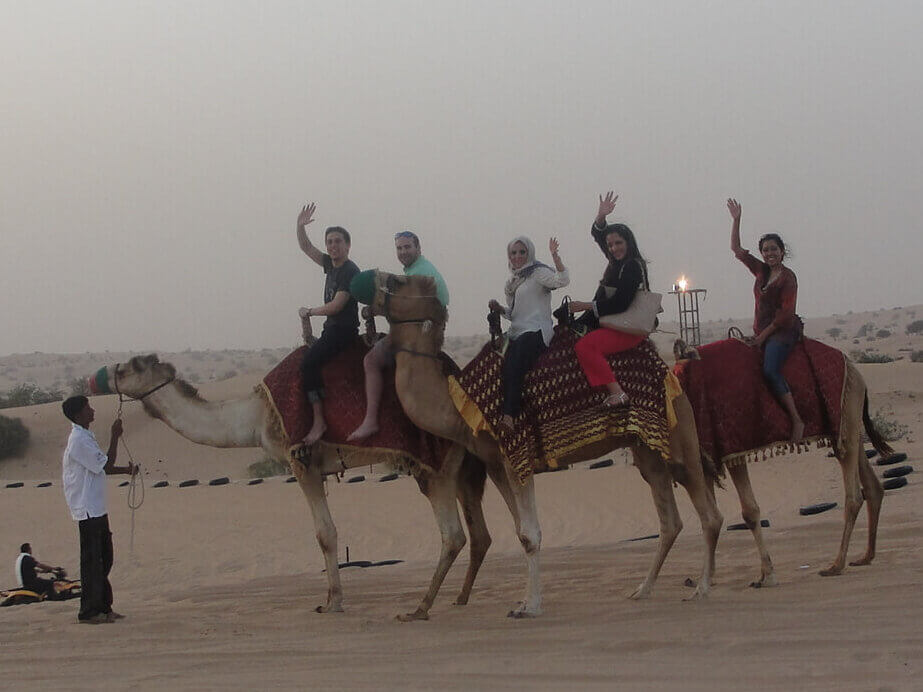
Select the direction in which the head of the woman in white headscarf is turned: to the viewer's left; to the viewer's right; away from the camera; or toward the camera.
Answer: toward the camera

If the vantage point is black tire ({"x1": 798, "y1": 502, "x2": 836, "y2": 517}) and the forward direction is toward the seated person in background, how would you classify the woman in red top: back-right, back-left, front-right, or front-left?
front-left

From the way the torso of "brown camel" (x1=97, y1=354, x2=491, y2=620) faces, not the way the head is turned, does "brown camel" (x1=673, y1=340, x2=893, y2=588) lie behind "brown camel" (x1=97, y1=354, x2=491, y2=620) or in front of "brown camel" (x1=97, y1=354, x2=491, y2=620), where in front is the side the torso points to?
behind

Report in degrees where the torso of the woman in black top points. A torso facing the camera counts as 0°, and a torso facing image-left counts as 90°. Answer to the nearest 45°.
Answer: approximately 45°

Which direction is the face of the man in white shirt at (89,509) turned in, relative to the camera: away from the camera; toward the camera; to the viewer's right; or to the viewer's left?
to the viewer's right

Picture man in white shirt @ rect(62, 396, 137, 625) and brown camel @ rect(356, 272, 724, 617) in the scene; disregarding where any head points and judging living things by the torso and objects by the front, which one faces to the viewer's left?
the brown camel

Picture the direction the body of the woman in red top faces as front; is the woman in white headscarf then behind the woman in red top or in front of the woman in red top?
in front

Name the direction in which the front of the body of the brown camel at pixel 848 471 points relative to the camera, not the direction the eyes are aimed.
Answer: to the viewer's left

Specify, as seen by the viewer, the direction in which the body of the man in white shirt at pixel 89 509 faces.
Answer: to the viewer's right

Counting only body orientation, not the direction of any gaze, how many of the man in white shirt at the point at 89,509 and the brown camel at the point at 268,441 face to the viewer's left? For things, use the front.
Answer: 1

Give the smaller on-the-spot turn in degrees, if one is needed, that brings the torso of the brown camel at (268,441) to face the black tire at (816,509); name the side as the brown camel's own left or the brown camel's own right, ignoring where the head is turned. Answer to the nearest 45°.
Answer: approximately 135° to the brown camel's own right

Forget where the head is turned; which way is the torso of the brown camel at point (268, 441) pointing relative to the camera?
to the viewer's left

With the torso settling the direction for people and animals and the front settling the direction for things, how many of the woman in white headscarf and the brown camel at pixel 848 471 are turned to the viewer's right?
0

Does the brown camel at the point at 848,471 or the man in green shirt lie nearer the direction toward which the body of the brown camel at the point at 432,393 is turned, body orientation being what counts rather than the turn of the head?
the man in green shirt

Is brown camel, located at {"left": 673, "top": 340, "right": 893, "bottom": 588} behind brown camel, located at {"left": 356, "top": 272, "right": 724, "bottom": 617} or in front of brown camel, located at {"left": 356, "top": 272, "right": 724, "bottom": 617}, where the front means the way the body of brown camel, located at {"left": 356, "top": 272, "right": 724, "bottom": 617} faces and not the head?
behind
